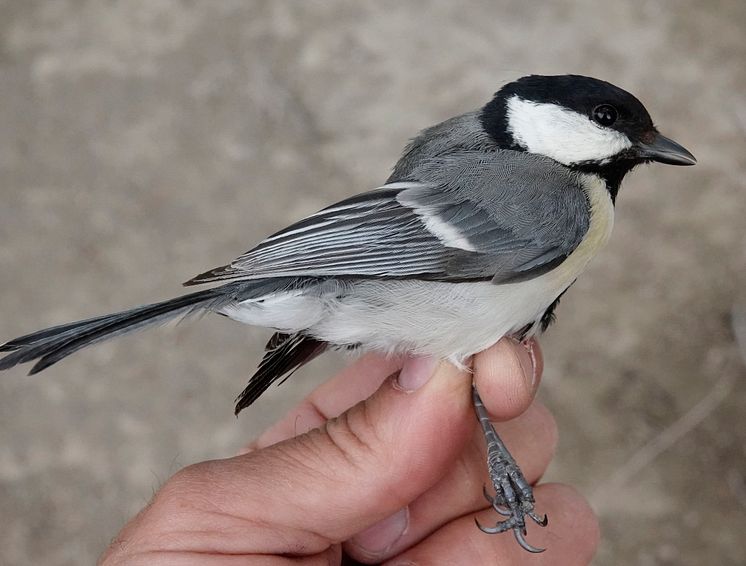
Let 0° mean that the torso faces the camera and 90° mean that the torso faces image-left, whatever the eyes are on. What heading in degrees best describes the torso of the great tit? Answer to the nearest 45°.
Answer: approximately 270°
